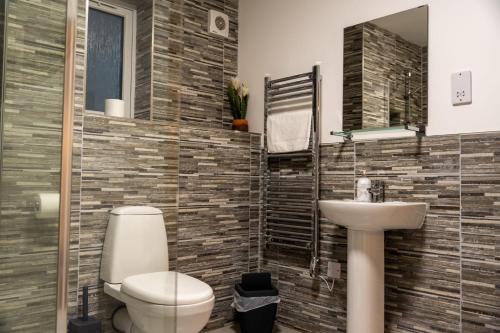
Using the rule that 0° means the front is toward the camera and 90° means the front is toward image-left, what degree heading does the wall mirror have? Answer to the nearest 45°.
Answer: approximately 45°

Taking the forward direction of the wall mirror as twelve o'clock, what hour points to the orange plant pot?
The orange plant pot is roughly at 2 o'clock from the wall mirror.

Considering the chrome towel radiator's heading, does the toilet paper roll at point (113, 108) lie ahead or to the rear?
ahead

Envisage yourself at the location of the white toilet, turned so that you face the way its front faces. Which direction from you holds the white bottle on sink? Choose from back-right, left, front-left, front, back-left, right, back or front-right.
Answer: front-left

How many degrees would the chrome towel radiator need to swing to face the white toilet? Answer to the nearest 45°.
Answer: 0° — it already faces it

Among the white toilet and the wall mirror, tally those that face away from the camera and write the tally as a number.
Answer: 0

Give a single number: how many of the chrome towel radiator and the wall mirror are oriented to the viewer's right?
0
